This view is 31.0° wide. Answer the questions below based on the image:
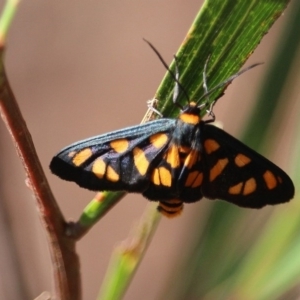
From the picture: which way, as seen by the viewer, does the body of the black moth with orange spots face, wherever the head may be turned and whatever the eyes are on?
away from the camera

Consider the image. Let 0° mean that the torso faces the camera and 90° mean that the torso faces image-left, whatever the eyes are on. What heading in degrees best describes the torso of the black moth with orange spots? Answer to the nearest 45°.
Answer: approximately 180°
